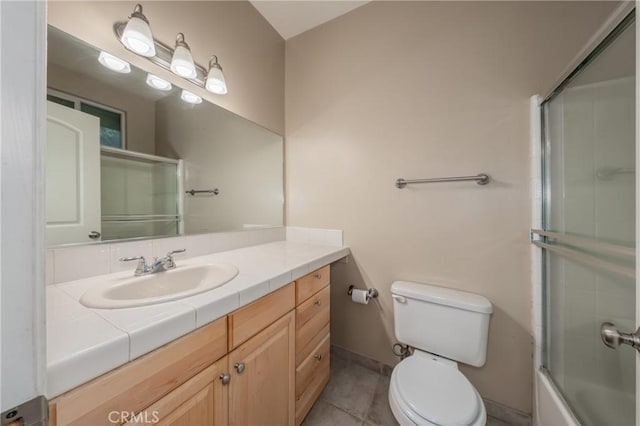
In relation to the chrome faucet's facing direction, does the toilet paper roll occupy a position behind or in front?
in front

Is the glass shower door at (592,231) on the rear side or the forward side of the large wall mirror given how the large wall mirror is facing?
on the forward side

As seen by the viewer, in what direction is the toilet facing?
toward the camera

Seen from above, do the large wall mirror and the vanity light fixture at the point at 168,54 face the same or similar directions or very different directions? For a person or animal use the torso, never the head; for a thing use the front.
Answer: same or similar directions

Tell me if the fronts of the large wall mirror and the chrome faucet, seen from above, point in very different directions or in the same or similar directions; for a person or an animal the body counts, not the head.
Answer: same or similar directions

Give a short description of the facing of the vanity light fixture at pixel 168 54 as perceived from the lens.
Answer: facing the viewer and to the right of the viewer

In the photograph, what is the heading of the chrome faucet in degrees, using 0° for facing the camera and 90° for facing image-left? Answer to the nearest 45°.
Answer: approximately 315°

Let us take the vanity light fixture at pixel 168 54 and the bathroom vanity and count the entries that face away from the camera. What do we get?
0

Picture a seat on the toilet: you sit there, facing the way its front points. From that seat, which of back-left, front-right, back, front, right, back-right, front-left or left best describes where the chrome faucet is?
front-right
